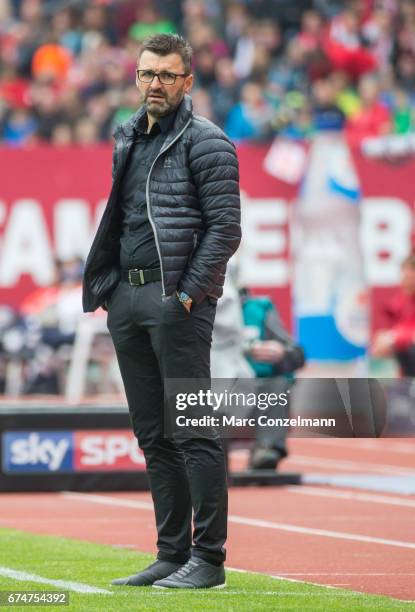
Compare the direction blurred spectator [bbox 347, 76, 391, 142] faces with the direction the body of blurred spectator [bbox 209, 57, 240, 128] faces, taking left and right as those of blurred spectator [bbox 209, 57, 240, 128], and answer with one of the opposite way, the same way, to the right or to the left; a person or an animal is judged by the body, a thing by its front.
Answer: the same way

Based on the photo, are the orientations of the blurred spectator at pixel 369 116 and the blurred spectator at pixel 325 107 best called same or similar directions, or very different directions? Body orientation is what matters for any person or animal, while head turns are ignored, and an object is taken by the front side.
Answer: same or similar directions

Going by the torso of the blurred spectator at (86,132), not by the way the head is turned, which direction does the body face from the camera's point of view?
toward the camera

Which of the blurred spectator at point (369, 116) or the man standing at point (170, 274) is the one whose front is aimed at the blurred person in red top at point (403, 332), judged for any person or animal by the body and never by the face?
the blurred spectator at point (369, 116)

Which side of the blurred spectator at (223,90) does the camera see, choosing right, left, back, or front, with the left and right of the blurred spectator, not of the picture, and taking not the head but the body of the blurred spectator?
front

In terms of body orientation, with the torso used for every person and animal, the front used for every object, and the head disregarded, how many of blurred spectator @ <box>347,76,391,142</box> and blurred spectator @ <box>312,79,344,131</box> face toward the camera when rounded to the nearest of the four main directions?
2

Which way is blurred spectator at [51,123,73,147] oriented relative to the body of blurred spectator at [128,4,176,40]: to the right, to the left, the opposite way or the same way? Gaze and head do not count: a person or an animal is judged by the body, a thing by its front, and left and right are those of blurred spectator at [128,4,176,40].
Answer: the same way

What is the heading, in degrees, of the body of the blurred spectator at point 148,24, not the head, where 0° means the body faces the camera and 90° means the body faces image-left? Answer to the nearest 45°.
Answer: approximately 0°

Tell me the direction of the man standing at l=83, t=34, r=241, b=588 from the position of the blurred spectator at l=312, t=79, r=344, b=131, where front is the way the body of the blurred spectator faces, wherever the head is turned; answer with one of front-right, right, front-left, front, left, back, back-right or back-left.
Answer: front

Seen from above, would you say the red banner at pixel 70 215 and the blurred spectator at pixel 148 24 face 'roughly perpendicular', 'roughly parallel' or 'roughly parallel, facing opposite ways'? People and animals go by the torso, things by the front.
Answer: roughly parallel

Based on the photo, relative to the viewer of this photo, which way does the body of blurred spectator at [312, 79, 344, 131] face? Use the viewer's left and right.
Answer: facing the viewer

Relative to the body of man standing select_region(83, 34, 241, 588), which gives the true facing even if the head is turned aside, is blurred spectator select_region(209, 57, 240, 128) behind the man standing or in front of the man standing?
behind

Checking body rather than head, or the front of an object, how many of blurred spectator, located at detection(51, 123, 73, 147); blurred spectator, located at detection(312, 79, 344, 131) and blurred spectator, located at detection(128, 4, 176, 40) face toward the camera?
3

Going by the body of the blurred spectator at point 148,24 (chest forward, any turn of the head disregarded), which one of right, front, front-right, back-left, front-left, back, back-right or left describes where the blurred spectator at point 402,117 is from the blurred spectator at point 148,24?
front-left

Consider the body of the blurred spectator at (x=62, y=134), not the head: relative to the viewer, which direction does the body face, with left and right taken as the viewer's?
facing the viewer

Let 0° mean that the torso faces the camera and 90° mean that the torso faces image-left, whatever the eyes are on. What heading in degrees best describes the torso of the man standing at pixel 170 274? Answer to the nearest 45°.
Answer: approximately 45°

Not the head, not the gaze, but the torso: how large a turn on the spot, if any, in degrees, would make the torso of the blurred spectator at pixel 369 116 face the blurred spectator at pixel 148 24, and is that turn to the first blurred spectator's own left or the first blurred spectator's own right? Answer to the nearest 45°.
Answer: approximately 135° to the first blurred spectator's own right
